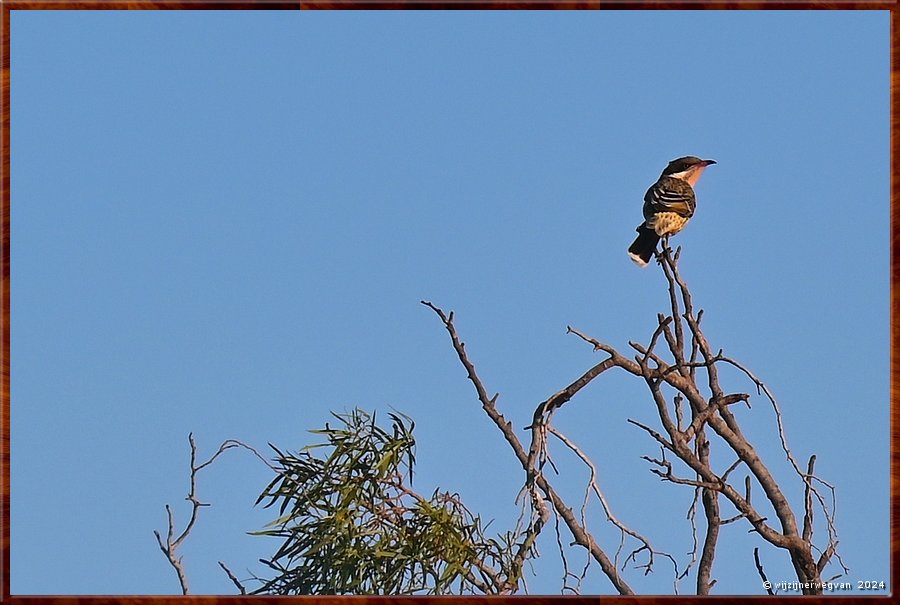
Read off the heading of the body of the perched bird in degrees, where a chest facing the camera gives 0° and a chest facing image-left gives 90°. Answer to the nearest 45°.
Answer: approximately 225°
